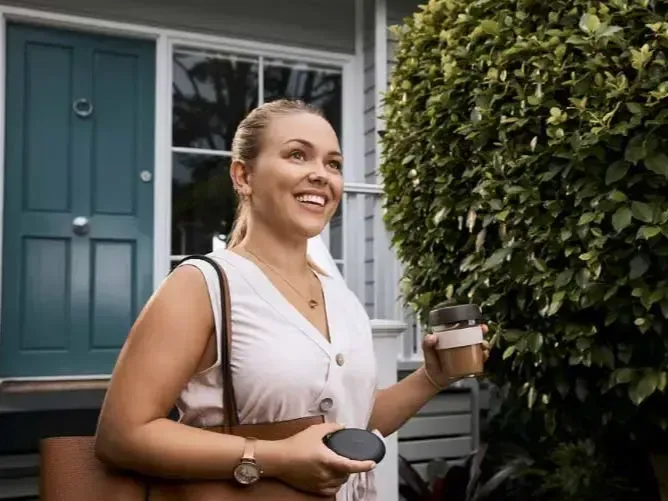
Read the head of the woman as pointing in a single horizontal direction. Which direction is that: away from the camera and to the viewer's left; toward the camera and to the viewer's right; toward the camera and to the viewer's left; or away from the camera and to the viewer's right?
toward the camera and to the viewer's right

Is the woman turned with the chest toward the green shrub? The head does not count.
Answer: no

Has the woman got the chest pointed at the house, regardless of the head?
no

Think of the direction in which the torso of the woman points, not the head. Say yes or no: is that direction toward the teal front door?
no

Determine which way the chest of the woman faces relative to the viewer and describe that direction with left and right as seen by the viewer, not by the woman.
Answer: facing the viewer and to the right of the viewer
